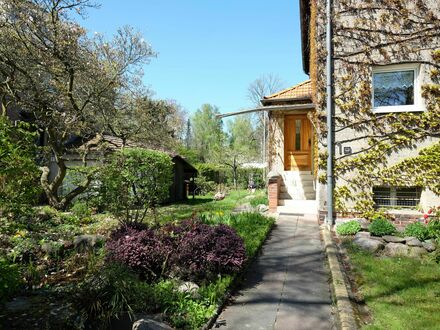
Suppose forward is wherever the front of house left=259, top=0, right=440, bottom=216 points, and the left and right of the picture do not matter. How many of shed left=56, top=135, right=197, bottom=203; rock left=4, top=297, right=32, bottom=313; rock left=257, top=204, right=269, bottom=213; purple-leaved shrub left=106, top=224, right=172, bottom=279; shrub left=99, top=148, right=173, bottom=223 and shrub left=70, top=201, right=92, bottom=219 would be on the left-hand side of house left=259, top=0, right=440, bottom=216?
0

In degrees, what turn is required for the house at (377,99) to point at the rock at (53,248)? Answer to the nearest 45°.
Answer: approximately 45° to its right

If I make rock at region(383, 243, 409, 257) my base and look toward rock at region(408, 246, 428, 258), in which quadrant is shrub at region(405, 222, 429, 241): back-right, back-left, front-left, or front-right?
front-left

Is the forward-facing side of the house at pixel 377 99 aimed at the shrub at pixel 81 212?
no

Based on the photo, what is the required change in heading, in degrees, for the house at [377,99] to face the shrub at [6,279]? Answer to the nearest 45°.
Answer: approximately 45° to its right

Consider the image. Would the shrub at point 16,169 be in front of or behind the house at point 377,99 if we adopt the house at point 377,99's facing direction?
in front

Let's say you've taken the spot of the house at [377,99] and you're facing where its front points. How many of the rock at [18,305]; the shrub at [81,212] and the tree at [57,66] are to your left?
0

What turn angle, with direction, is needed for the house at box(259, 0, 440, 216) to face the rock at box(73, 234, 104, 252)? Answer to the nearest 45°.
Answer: approximately 45° to its right

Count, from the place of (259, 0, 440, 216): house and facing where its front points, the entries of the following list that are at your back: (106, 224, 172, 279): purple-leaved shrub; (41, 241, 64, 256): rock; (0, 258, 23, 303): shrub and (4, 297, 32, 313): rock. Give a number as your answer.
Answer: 0

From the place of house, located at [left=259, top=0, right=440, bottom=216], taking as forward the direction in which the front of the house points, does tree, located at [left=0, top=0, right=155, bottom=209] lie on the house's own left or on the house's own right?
on the house's own right

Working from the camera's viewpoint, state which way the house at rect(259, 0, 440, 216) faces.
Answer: facing the viewer

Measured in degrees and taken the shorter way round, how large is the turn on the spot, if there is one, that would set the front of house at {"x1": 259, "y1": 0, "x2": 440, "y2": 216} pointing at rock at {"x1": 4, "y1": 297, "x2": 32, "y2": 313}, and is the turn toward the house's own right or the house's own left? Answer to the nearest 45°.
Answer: approximately 45° to the house's own right

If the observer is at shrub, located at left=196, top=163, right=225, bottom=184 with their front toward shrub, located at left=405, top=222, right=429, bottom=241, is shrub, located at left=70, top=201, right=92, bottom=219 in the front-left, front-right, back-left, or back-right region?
front-right

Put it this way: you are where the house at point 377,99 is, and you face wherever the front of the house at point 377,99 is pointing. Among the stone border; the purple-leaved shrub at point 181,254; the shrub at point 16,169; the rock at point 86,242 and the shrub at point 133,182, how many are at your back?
0

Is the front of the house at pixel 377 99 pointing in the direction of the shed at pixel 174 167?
no

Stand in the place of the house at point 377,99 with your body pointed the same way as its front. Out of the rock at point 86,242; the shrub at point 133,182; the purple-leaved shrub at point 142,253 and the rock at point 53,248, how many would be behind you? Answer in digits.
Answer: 0

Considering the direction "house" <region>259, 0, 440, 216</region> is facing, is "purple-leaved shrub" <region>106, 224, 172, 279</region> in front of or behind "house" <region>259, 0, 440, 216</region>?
in front
